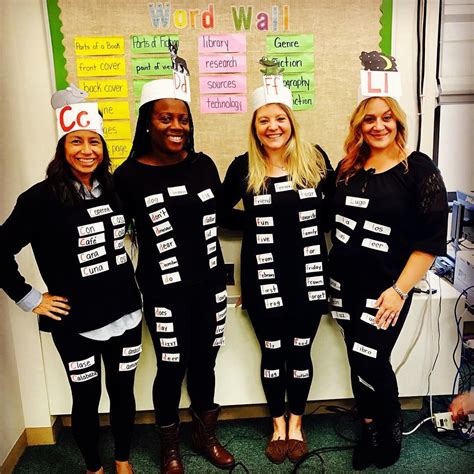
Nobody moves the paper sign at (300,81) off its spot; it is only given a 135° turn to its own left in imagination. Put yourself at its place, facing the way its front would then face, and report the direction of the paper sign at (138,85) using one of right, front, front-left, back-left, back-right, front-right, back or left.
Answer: back-left

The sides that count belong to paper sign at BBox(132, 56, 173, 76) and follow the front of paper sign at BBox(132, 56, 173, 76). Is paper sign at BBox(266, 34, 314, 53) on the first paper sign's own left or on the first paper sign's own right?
on the first paper sign's own left

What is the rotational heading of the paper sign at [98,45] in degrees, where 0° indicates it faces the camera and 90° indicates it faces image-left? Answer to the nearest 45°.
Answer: approximately 0°

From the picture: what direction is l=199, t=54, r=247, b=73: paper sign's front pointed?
toward the camera

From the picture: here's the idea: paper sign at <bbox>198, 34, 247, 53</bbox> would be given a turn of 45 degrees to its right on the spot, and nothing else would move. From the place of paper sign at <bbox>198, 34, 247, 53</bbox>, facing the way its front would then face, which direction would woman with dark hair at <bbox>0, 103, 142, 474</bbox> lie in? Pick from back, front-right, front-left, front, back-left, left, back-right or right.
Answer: front

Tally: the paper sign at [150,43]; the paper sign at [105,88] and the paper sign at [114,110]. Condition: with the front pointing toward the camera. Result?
3

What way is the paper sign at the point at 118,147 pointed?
toward the camera

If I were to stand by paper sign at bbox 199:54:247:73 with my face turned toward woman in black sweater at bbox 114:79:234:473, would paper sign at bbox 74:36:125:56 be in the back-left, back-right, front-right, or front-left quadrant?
front-right

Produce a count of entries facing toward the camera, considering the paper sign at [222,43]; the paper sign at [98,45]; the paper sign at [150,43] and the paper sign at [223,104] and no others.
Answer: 4

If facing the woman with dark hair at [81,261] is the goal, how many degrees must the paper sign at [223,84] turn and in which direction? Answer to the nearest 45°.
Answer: approximately 45° to its right

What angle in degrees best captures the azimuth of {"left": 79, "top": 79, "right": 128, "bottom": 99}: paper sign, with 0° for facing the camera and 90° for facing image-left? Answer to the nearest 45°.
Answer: approximately 0°
